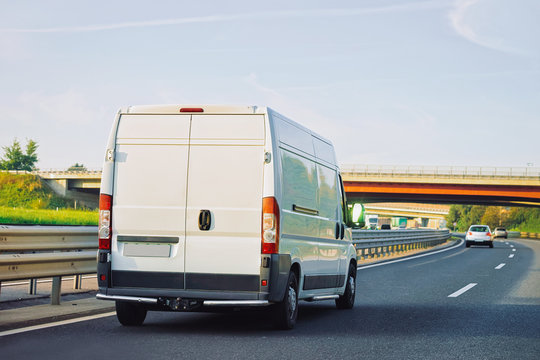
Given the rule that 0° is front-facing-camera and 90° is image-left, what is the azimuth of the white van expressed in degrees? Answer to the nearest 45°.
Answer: approximately 225°

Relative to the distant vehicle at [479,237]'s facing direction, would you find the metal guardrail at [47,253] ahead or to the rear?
to the rear

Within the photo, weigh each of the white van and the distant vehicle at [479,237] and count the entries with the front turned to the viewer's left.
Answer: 0

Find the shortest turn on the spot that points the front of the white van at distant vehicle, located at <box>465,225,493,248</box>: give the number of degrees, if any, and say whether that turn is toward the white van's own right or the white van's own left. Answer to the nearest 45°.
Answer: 0° — it already faces it

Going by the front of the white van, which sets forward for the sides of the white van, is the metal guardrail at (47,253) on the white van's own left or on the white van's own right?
on the white van's own left

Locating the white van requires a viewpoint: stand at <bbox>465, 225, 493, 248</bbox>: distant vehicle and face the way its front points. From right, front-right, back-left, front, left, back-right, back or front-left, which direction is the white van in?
back

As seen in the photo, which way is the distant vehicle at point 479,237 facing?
away from the camera
